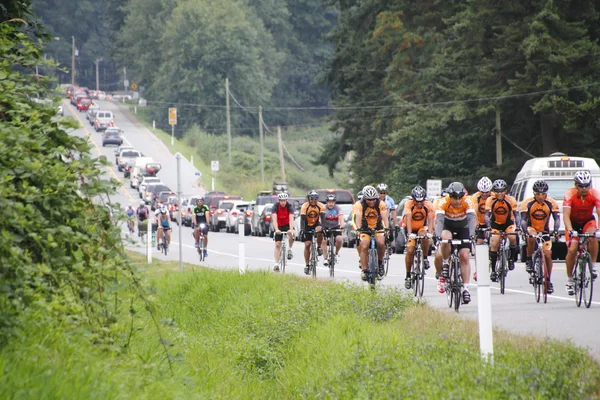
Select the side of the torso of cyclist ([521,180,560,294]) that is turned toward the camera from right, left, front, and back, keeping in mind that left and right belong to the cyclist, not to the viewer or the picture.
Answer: front

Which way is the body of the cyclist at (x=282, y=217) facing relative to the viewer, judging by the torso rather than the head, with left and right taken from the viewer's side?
facing the viewer

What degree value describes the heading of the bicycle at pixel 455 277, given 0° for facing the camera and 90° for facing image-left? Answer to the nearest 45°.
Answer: approximately 0°

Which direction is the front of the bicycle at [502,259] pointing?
toward the camera

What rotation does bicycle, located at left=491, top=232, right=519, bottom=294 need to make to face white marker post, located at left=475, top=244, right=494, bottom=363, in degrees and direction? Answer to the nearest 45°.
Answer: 0° — it already faces it

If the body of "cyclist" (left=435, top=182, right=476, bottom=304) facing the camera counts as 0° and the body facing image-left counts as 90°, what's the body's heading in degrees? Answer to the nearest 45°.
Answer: approximately 0°
